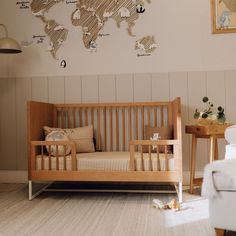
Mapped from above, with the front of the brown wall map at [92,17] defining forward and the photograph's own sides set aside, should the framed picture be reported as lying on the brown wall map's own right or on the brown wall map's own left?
on the brown wall map's own left

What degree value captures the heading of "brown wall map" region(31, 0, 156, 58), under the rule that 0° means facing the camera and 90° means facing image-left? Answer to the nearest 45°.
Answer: approximately 0°

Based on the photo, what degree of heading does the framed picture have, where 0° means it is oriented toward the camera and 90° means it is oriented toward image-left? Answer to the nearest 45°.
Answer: approximately 0°
